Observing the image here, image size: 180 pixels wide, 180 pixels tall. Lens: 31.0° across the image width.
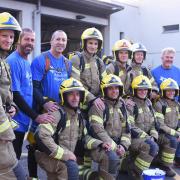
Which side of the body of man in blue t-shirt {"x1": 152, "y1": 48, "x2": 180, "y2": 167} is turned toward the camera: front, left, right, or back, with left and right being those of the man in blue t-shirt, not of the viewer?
front

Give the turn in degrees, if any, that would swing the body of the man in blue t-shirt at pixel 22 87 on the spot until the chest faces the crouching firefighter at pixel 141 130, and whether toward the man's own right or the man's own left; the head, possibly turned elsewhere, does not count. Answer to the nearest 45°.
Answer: approximately 90° to the man's own left

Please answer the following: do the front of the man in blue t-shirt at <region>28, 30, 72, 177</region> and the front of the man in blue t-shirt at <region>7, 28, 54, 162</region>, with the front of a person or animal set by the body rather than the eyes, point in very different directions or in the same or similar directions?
same or similar directions

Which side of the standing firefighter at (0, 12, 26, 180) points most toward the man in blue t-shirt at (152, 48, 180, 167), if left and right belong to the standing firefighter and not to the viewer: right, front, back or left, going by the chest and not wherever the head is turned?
left

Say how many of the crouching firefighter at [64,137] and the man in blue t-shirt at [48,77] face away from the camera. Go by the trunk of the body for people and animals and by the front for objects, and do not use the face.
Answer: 0

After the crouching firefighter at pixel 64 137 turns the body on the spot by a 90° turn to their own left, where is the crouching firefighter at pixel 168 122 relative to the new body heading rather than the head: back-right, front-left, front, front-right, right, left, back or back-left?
front

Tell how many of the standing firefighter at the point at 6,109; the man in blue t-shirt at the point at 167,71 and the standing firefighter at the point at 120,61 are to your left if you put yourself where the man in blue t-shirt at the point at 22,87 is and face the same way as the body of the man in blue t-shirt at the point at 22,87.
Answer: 2

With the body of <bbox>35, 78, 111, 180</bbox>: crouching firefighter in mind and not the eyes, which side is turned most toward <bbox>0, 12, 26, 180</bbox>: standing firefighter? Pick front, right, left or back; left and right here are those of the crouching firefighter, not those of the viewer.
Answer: right

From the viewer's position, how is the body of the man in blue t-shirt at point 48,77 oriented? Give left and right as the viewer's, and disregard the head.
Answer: facing the viewer and to the right of the viewer

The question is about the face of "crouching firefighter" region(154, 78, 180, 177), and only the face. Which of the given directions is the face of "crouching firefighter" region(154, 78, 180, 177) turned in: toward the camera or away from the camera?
toward the camera
